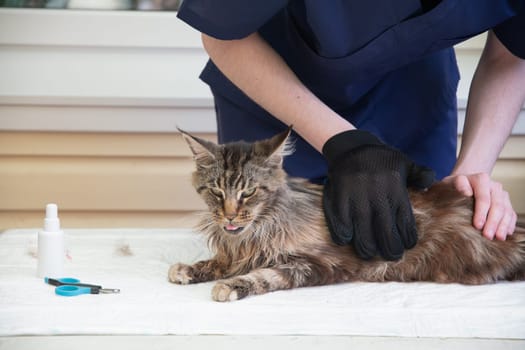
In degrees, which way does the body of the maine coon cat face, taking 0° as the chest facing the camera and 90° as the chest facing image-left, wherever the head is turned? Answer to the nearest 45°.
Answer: approximately 45°

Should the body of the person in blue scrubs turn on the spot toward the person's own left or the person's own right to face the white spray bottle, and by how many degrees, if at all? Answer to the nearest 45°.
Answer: approximately 90° to the person's own right

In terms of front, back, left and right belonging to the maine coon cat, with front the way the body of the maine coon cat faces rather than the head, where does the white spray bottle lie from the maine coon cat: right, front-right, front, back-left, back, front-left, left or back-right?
front-right

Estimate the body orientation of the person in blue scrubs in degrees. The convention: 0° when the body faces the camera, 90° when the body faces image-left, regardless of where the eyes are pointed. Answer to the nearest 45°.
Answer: approximately 0°
